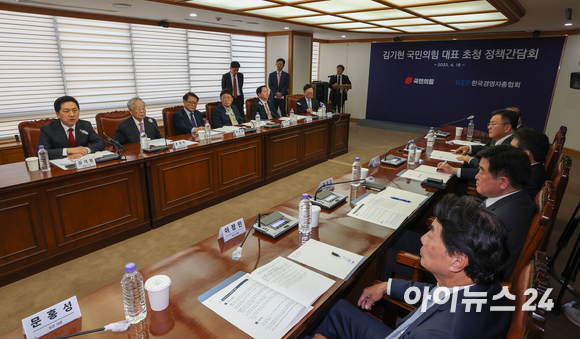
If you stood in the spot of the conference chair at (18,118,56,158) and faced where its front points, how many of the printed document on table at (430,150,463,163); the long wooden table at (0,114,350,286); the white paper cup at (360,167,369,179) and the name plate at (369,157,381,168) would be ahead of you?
4

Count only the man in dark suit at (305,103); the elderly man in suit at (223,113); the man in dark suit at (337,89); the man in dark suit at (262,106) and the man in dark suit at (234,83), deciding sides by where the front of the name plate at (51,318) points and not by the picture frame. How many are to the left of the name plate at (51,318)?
5

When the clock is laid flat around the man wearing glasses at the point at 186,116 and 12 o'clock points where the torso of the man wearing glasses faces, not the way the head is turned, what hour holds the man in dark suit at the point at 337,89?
The man in dark suit is roughly at 9 o'clock from the man wearing glasses.

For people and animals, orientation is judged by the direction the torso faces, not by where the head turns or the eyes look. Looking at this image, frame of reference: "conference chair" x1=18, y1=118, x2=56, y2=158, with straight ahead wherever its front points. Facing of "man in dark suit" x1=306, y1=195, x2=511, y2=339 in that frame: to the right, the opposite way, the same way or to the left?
the opposite way

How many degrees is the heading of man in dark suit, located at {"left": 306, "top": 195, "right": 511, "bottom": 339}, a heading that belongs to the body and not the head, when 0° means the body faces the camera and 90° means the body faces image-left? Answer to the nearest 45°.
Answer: approximately 90°

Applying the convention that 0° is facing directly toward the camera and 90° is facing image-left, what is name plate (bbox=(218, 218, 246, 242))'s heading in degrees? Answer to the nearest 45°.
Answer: approximately 315°

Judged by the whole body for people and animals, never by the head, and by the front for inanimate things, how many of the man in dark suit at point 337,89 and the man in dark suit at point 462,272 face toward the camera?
1

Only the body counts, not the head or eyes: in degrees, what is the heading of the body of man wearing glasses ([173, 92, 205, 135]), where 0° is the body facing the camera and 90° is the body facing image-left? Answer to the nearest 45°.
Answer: approximately 315°

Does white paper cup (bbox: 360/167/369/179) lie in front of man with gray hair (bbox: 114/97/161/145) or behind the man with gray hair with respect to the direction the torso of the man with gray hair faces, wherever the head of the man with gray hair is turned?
in front

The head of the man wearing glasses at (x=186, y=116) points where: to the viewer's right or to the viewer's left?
to the viewer's right

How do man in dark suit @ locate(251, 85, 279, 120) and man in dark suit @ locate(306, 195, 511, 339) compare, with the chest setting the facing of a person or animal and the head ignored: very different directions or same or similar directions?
very different directions

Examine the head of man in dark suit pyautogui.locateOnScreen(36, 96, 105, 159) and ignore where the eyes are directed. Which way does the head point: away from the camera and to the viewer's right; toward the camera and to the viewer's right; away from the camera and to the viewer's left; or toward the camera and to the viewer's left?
toward the camera and to the viewer's right

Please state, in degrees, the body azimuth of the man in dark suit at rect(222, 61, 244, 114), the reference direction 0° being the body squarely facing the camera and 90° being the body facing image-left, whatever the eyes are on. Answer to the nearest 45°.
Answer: approximately 315°

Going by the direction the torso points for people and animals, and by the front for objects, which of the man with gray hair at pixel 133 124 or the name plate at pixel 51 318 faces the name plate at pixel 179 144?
the man with gray hair

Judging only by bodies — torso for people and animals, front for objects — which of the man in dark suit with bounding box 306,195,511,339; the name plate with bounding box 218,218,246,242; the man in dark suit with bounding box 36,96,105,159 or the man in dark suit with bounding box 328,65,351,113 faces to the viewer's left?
the man in dark suit with bounding box 306,195,511,339

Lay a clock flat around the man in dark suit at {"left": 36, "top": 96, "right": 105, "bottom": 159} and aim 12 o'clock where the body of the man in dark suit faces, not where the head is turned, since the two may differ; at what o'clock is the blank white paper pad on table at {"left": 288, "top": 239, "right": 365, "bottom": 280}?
The blank white paper pad on table is roughly at 1 o'clock from the man in dark suit.
